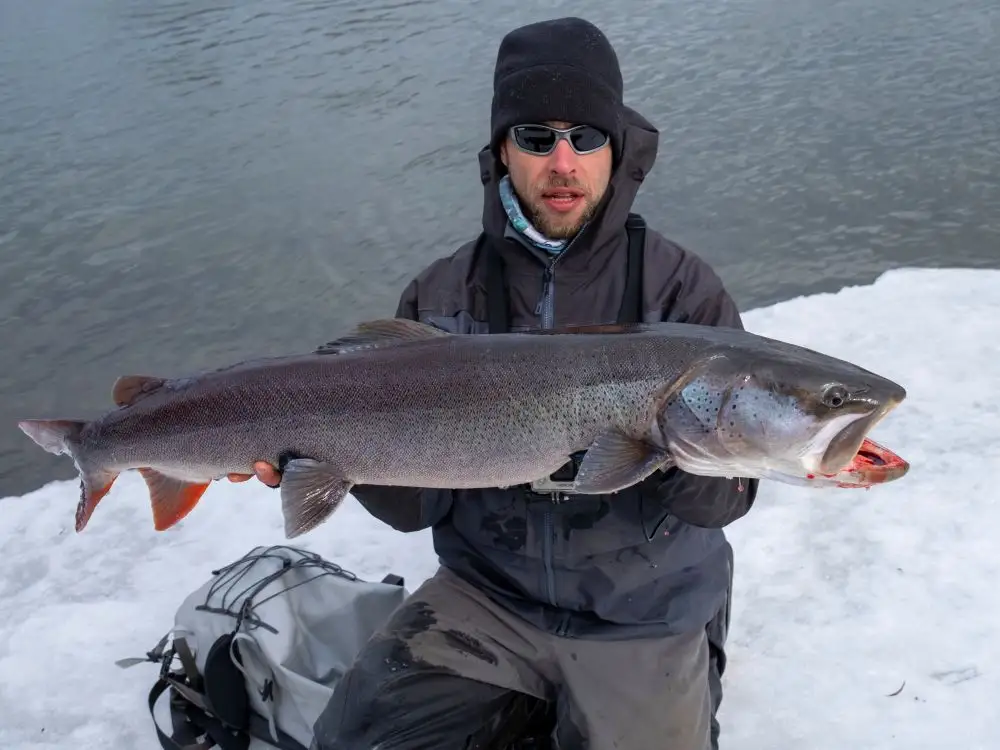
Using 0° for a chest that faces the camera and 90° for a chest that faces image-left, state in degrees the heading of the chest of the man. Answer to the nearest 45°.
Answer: approximately 0°
